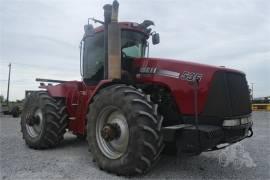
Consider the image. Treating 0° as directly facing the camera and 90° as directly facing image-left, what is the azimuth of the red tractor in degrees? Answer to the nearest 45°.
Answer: approximately 315°
